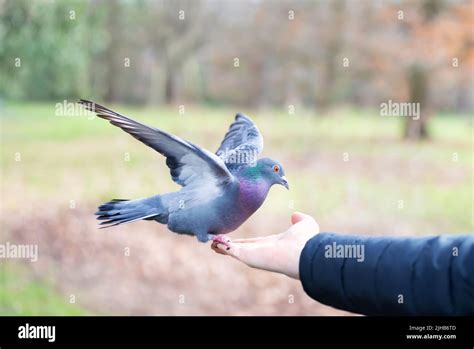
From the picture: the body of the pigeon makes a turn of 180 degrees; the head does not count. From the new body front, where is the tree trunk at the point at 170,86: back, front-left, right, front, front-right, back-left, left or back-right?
right

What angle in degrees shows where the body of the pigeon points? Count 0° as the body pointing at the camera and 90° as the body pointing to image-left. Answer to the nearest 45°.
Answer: approximately 270°

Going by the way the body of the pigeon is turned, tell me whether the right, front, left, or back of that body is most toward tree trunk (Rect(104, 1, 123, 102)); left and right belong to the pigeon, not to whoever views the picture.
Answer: left
